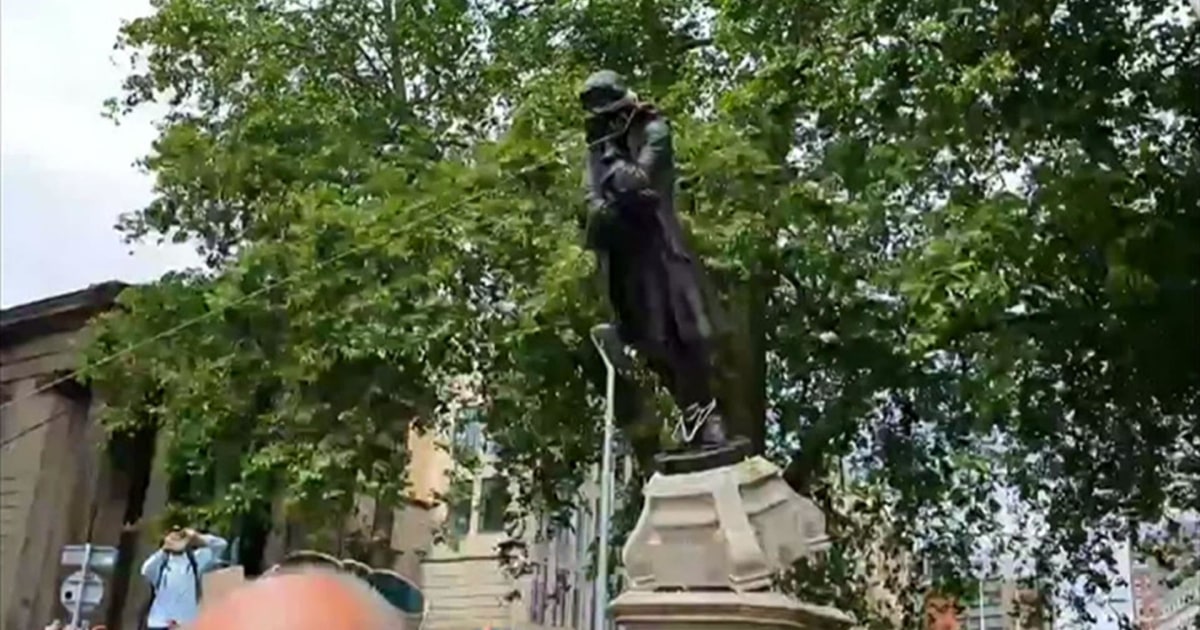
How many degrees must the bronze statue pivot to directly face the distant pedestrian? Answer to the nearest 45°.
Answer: approximately 90° to its right

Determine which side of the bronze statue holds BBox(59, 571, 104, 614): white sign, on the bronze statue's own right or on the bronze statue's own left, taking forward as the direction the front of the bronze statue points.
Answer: on the bronze statue's own right

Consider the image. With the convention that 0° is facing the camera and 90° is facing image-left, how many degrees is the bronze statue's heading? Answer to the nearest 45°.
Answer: approximately 45°
